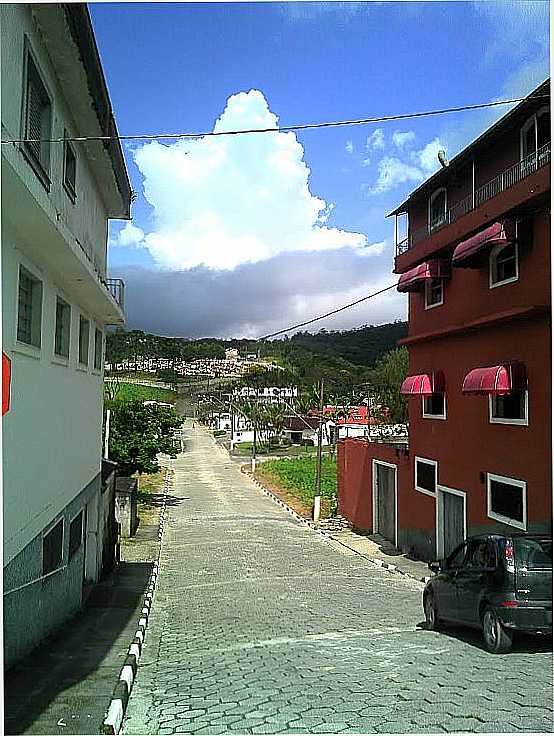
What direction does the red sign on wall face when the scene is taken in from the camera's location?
facing to the right of the viewer

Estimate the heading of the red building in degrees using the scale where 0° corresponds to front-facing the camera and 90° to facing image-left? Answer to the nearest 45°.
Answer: approximately 45°

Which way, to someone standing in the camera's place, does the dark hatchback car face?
facing away from the viewer and to the left of the viewer

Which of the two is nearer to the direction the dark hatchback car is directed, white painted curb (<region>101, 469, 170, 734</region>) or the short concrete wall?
the short concrete wall

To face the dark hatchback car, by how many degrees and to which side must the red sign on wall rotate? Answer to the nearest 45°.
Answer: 0° — it already faces it

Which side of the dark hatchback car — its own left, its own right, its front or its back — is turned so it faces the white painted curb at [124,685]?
left

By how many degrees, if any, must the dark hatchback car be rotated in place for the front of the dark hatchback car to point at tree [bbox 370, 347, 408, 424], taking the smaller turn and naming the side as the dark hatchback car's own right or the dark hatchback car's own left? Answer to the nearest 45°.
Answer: approximately 45° to the dark hatchback car's own right

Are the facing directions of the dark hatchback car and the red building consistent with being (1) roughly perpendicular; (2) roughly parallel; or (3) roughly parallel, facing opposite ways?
roughly perpendicular

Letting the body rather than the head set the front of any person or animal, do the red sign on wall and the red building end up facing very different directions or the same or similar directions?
very different directions

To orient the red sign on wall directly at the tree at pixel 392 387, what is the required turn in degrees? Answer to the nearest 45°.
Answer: approximately 45° to its left

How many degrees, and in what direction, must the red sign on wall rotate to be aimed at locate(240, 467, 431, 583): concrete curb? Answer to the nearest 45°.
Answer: approximately 45° to its left

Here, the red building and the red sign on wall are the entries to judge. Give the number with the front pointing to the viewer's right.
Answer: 1
